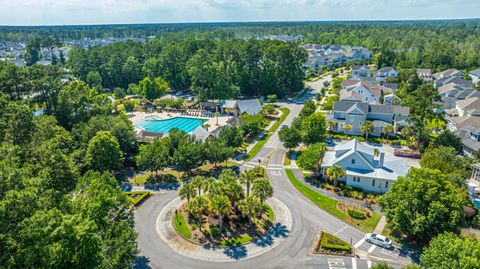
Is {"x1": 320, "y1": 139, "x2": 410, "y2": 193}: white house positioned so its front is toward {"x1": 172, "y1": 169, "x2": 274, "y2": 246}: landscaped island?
yes

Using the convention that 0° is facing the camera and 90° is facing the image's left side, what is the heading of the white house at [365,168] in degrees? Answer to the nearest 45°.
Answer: approximately 45°

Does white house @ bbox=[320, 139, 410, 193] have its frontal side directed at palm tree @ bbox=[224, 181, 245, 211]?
yes

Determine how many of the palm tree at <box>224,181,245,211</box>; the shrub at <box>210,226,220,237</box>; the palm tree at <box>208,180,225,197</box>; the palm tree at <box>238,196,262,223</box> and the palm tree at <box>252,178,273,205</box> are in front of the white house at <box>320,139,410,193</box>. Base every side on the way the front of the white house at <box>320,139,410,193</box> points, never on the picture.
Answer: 5

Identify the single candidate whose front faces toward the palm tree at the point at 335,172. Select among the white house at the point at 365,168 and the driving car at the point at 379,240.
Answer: the white house

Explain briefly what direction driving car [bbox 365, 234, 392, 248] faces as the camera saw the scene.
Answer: facing to the left of the viewer

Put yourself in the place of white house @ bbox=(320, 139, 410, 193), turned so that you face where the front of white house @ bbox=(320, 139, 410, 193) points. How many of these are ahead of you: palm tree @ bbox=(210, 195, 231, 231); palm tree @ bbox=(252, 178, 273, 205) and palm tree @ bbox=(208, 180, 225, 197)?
3

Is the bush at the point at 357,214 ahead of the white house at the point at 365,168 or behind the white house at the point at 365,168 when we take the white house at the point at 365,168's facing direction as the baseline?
ahead

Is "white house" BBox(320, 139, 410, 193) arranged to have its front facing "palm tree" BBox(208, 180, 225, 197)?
yes

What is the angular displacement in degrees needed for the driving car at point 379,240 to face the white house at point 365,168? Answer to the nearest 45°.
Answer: approximately 45° to its right

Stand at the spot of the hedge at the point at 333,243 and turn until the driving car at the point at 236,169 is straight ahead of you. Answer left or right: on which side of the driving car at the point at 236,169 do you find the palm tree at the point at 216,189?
left
